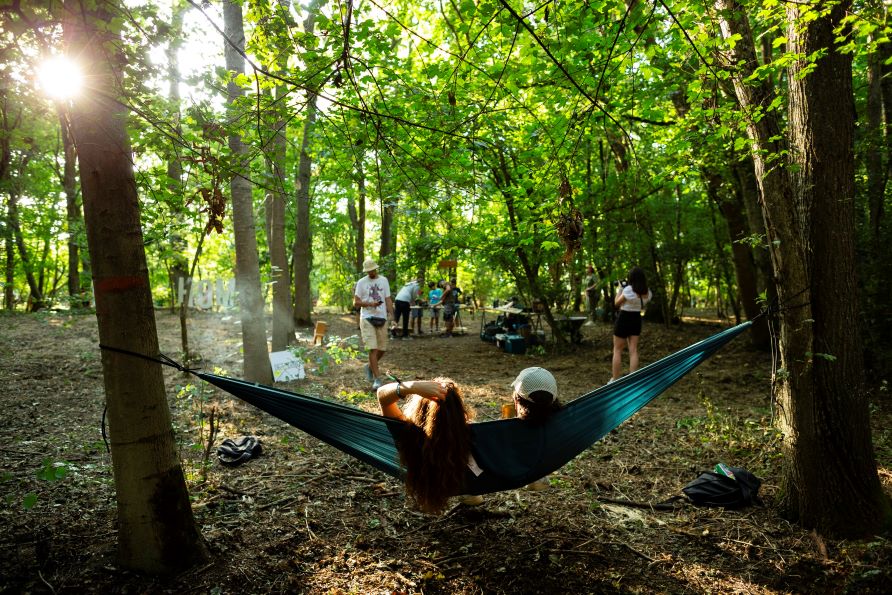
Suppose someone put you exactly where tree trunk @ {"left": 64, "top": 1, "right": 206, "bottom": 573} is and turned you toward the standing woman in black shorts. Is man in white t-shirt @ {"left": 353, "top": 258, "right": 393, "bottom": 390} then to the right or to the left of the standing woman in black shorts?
left

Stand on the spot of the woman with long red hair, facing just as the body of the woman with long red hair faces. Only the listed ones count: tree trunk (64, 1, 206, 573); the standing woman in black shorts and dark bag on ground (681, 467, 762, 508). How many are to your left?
1

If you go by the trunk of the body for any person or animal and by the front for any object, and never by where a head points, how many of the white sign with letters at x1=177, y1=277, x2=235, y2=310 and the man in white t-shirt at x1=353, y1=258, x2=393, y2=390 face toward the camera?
2

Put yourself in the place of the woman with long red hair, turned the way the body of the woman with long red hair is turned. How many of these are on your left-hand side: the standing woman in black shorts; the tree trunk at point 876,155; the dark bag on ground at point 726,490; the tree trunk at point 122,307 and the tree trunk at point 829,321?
1

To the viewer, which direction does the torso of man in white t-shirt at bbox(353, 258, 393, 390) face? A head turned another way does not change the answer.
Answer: toward the camera

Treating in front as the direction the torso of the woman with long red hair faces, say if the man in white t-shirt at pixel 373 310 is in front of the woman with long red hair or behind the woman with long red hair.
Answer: in front

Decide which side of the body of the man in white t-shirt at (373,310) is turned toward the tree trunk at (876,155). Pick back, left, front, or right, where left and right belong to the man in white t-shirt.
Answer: left

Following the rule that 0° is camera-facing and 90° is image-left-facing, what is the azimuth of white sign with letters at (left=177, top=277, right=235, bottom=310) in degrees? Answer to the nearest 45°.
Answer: approximately 0°

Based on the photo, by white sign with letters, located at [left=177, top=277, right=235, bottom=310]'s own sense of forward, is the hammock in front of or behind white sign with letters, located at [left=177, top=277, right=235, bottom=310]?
in front

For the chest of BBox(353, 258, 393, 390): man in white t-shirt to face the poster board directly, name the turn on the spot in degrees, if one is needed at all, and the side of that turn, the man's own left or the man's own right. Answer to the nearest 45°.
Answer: approximately 90° to the man's own right

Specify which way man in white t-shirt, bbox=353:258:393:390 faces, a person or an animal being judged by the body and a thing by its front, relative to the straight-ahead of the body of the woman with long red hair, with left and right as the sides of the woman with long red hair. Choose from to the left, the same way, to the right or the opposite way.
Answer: the opposite way

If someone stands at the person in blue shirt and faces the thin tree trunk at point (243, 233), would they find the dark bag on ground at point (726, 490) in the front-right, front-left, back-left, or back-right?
front-left

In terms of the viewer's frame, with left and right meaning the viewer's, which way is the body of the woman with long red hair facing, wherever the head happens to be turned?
facing away from the viewer
